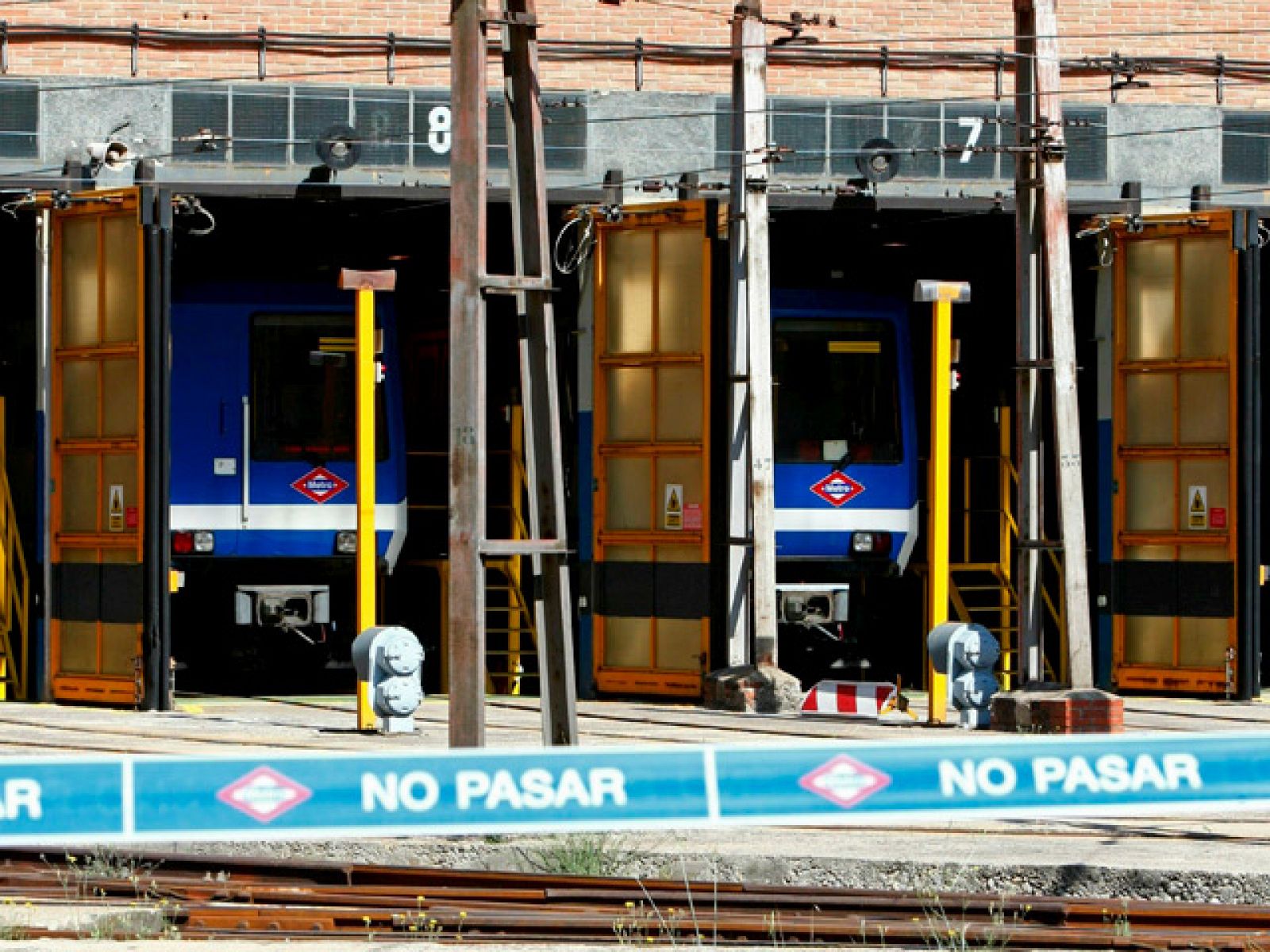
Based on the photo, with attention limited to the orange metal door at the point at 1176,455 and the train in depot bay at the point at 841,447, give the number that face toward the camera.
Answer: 2

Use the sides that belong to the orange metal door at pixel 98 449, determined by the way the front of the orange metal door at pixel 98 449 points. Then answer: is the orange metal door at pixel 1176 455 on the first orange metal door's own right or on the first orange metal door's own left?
on the first orange metal door's own left

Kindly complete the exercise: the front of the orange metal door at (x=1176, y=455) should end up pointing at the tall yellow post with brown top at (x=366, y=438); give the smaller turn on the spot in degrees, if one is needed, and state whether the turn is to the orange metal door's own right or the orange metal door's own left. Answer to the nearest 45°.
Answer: approximately 45° to the orange metal door's own right

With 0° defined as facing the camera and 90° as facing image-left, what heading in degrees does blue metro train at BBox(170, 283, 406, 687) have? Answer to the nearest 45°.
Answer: approximately 0°

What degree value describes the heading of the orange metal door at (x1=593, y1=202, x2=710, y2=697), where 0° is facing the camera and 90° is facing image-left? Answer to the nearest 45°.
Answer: approximately 0°

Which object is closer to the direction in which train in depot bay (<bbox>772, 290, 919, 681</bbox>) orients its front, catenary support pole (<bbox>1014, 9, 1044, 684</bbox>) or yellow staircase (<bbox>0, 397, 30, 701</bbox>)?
the catenary support pole
